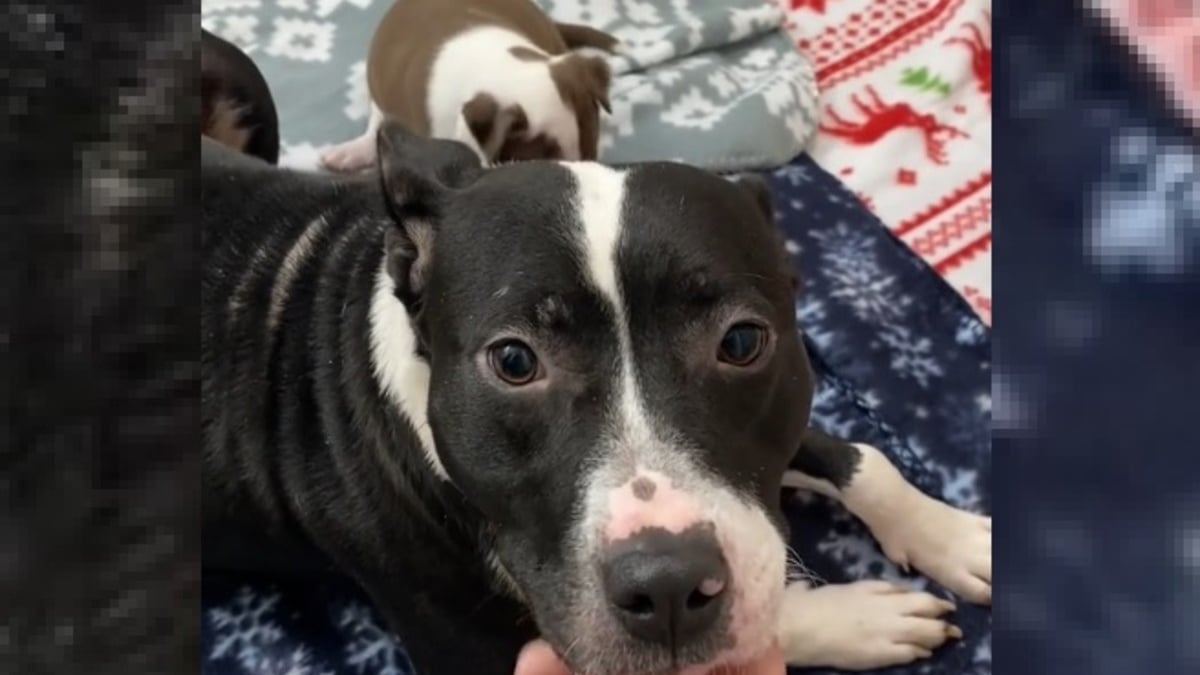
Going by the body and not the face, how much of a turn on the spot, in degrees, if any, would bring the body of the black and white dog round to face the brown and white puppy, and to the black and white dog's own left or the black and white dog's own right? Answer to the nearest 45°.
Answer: approximately 135° to the black and white dog's own left

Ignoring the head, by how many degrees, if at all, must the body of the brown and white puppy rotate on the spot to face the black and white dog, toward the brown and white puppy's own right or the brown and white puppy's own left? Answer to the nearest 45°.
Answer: approximately 45° to the brown and white puppy's own right

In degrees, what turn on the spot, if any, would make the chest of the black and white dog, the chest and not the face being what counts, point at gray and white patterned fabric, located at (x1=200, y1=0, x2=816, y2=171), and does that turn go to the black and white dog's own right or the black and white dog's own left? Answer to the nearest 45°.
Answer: approximately 135° to the black and white dog's own left

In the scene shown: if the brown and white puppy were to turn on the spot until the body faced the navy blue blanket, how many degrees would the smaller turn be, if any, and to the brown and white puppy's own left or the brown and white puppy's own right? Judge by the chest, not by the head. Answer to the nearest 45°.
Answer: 0° — it already faces it

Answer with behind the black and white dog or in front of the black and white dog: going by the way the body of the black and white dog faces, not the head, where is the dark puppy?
behind

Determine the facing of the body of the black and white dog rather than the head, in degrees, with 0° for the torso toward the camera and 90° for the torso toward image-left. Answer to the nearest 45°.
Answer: approximately 315°

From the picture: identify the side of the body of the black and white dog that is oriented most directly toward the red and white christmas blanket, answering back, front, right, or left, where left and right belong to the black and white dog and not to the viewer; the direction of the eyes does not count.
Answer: left

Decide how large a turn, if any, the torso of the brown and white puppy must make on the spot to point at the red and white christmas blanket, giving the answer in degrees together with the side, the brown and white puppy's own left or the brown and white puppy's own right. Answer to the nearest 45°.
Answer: approximately 45° to the brown and white puppy's own left
